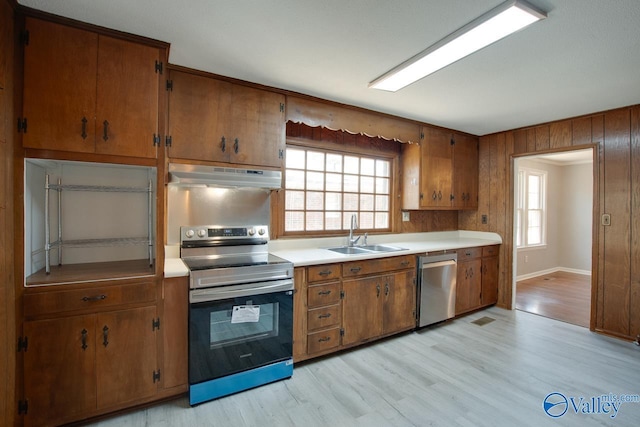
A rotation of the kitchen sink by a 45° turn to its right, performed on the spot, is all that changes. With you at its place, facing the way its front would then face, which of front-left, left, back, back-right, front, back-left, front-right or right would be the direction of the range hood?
front-right

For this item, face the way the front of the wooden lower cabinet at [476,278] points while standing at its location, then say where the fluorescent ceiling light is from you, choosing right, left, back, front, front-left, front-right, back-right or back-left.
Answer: front-right

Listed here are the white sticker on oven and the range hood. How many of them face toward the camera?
2

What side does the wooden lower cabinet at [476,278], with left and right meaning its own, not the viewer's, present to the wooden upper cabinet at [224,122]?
right

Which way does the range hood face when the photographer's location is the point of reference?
facing the viewer

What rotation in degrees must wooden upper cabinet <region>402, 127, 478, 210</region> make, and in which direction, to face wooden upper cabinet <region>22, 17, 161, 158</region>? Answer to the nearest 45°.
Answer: approximately 90° to its right

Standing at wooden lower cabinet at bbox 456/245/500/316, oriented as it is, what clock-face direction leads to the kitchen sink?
The kitchen sink is roughly at 3 o'clock from the wooden lower cabinet.

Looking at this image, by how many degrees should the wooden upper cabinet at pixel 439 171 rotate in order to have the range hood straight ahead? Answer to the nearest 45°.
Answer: approximately 90° to its right

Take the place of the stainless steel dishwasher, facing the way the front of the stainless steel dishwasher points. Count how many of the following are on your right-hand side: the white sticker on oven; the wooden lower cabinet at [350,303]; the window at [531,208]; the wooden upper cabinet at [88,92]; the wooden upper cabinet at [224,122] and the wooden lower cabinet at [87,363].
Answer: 5

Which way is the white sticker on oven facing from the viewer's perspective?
toward the camera

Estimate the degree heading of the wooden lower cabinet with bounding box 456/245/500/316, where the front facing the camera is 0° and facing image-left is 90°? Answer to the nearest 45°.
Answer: approximately 315°
